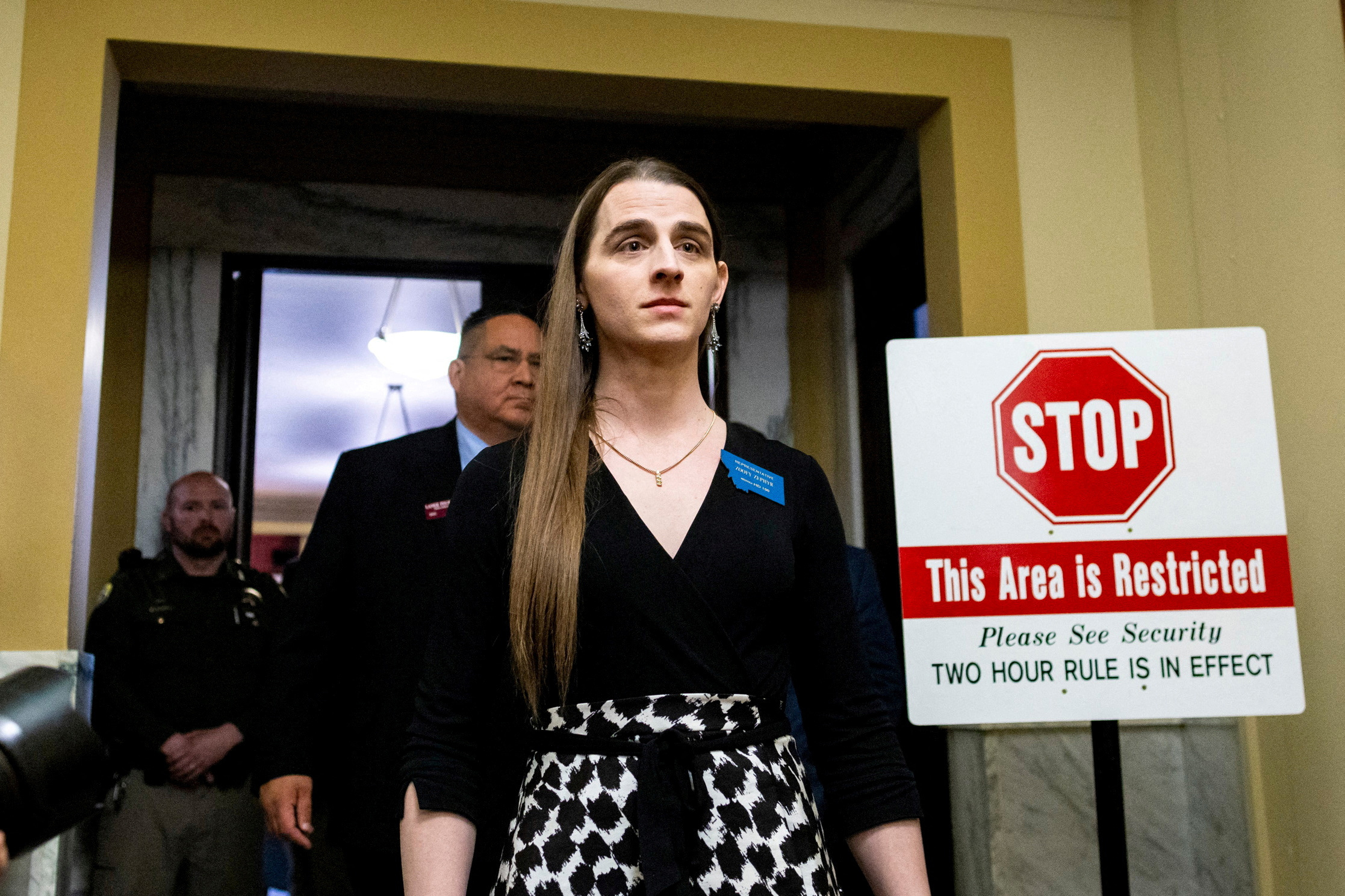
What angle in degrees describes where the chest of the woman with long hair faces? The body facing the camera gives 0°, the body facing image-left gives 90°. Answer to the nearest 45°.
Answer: approximately 0°

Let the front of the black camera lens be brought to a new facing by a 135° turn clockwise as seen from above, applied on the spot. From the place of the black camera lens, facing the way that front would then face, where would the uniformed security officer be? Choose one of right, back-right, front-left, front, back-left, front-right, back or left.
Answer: back

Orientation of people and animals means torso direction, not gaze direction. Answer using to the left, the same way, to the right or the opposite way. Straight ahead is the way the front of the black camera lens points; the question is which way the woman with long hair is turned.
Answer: the opposite way

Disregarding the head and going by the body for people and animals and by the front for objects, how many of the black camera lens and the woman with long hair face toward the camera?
1

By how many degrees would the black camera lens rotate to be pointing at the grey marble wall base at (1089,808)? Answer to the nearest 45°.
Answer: approximately 45° to its right

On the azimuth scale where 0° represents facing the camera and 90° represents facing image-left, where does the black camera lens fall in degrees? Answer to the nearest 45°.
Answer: approximately 225°

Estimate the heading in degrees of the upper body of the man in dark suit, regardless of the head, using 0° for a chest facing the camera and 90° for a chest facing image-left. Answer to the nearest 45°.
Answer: approximately 315°

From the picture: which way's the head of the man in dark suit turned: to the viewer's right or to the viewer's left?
to the viewer's right
